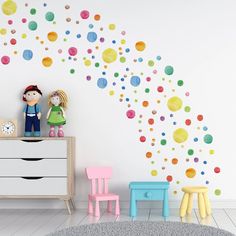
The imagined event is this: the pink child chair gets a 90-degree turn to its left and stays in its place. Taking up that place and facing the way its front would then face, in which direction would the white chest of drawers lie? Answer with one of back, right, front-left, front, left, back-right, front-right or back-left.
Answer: back-left

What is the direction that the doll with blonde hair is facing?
toward the camera

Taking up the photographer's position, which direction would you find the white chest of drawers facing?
facing the viewer

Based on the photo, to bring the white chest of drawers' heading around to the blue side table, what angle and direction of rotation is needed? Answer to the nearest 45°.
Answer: approximately 90° to its left

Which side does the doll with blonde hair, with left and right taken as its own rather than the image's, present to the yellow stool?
left
